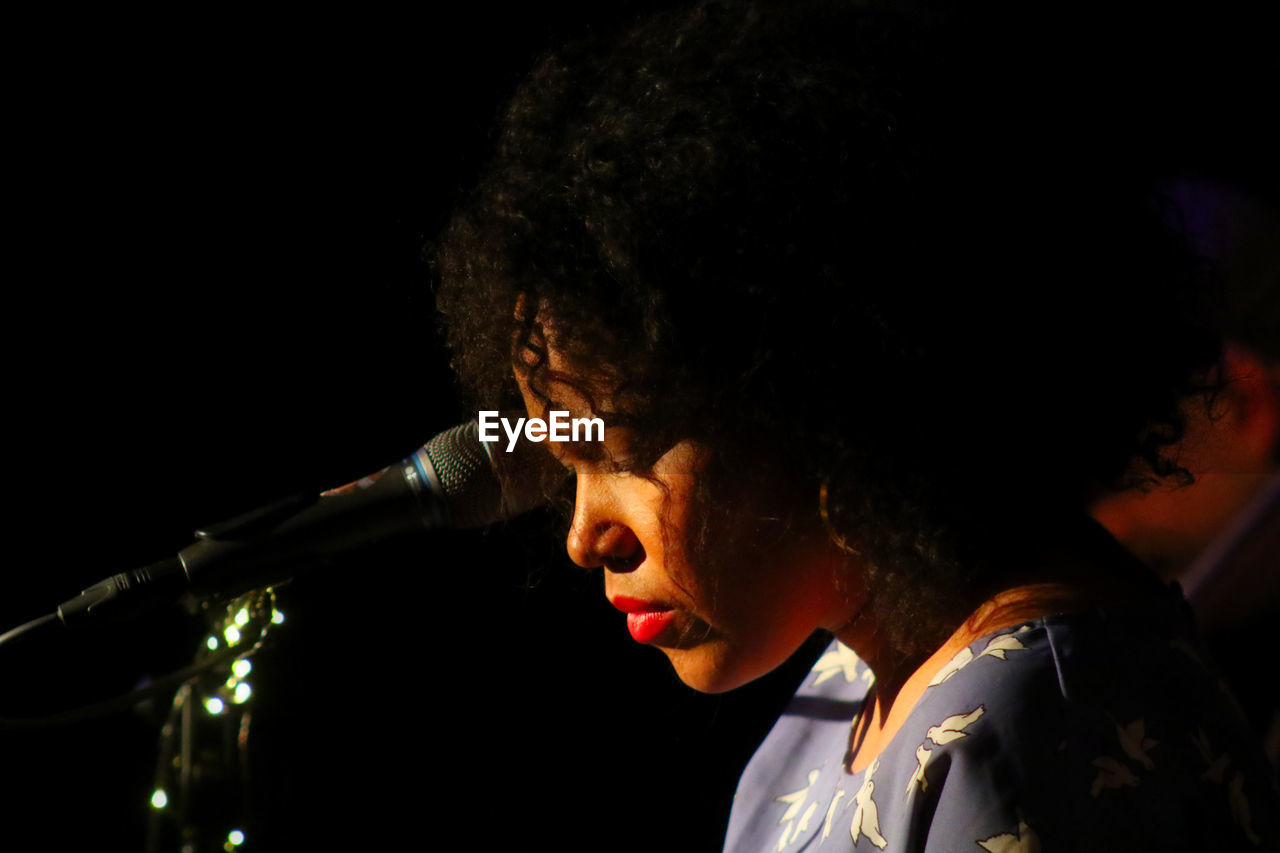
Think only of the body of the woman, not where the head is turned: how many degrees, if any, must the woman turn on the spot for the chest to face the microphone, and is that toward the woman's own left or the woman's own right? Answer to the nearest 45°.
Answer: approximately 45° to the woman's own right

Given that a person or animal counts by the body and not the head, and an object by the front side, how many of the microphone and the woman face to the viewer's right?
1

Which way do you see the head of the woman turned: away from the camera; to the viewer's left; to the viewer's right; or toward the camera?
to the viewer's left

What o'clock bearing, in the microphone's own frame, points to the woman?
The woman is roughly at 1 o'clock from the microphone.

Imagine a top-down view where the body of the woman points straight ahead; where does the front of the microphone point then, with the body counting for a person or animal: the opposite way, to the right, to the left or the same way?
the opposite way

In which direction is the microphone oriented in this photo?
to the viewer's right
